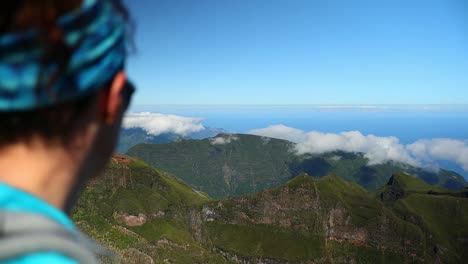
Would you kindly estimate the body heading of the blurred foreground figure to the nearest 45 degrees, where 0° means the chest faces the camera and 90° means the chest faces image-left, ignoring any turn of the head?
approximately 225°
